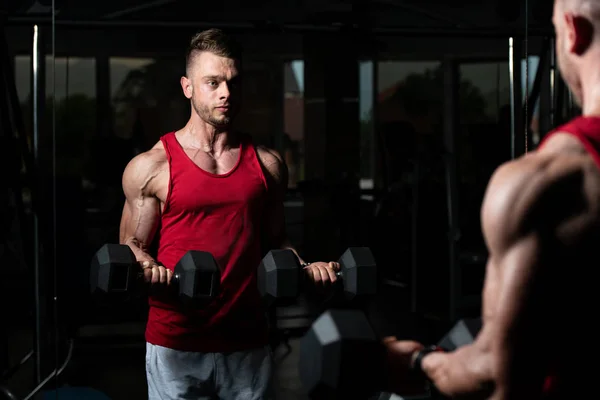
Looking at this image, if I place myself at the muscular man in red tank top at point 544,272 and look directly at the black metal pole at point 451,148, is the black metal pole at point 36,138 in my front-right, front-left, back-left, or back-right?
front-left

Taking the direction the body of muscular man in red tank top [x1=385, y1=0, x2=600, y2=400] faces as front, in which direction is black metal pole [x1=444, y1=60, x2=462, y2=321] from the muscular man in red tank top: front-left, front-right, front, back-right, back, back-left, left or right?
front-right

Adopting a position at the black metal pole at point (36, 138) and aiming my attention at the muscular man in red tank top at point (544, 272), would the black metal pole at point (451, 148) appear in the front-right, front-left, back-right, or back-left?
front-left

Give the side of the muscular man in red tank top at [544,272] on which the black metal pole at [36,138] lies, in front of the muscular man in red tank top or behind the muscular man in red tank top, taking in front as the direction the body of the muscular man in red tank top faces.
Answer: in front

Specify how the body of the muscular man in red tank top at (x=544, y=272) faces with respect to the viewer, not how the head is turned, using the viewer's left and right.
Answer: facing away from the viewer and to the left of the viewer
